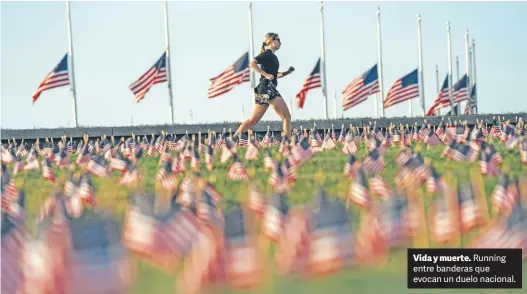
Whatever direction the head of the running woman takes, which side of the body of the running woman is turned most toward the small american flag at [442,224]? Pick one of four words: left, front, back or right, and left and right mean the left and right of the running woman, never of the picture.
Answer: right

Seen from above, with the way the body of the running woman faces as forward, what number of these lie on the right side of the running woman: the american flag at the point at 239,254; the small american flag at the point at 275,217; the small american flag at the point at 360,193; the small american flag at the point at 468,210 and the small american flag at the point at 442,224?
5

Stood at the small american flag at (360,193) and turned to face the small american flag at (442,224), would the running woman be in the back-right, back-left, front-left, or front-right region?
back-left

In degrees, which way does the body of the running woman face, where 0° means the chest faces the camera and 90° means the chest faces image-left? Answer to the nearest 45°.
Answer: approximately 270°

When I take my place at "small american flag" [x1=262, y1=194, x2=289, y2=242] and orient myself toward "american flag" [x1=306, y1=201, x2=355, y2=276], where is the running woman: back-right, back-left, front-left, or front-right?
back-left

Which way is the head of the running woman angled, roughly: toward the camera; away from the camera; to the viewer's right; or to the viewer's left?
to the viewer's right

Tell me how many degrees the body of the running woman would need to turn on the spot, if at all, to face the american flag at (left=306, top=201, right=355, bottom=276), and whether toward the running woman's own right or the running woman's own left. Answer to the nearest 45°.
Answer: approximately 90° to the running woman's own right

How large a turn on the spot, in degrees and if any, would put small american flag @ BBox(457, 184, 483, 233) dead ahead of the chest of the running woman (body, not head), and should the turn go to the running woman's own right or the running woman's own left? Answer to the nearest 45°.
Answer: approximately 90° to the running woman's own right
